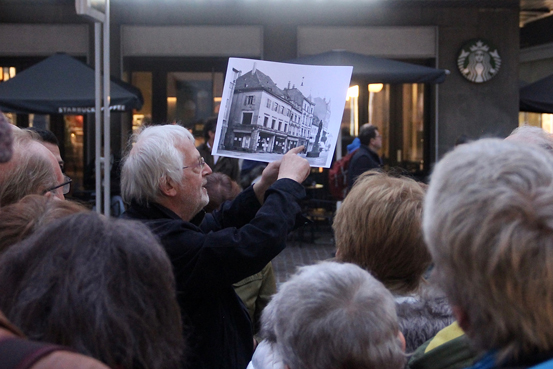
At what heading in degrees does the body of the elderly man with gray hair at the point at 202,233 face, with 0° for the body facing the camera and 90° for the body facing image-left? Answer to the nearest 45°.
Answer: approximately 270°

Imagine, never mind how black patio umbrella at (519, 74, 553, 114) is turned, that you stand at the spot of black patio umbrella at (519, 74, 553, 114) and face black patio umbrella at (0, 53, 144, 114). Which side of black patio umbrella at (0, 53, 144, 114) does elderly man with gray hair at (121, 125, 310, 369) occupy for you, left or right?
left

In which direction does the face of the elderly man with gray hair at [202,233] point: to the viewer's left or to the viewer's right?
to the viewer's right

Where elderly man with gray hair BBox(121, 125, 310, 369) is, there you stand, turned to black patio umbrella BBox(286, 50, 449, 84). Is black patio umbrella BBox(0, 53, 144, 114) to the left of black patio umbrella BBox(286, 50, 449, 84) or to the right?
left

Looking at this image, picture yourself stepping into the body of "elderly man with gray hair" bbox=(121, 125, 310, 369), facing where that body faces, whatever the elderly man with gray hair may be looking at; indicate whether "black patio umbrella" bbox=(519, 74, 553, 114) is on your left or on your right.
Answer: on your left

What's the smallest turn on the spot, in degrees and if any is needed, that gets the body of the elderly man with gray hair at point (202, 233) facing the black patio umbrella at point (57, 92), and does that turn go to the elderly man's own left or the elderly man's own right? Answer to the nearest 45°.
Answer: approximately 90° to the elderly man's own left

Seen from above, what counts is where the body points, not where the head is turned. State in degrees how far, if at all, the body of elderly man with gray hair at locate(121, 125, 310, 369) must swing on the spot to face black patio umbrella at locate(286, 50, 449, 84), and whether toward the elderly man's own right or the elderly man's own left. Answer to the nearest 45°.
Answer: approximately 90° to the elderly man's own left
